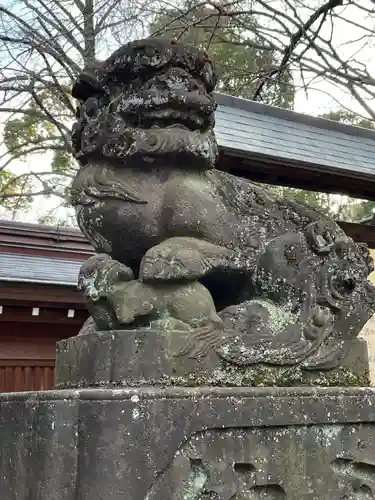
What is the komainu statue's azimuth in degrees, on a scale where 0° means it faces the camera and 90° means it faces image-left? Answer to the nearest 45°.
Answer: approximately 45°

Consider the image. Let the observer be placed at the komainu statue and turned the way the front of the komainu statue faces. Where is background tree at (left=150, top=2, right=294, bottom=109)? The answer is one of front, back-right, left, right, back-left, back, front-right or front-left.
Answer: back-right
